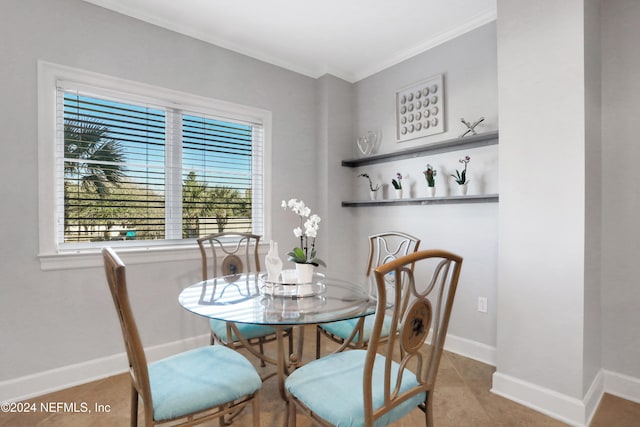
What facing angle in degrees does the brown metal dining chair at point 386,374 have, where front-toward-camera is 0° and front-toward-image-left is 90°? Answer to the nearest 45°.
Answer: approximately 135°

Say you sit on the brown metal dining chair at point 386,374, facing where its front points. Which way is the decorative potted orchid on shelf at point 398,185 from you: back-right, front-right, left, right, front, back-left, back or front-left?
front-right

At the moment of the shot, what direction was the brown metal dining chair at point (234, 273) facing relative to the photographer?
facing the viewer and to the right of the viewer

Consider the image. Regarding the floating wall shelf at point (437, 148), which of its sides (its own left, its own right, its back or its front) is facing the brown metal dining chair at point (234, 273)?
front

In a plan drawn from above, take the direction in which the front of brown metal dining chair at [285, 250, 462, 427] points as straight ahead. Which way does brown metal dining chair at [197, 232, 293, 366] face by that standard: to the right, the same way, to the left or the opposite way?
the opposite way

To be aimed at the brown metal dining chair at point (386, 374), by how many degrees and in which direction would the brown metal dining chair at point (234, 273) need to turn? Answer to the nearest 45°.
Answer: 0° — it already faces it

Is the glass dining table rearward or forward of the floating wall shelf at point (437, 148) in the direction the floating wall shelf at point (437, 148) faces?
forward

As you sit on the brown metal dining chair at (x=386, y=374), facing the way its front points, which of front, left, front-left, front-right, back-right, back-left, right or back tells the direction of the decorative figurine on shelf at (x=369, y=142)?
front-right

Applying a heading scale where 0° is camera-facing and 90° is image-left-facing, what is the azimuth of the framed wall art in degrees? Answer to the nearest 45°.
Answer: approximately 45°

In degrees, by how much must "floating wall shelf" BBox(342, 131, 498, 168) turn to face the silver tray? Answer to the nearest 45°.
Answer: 0° — it already faces it
